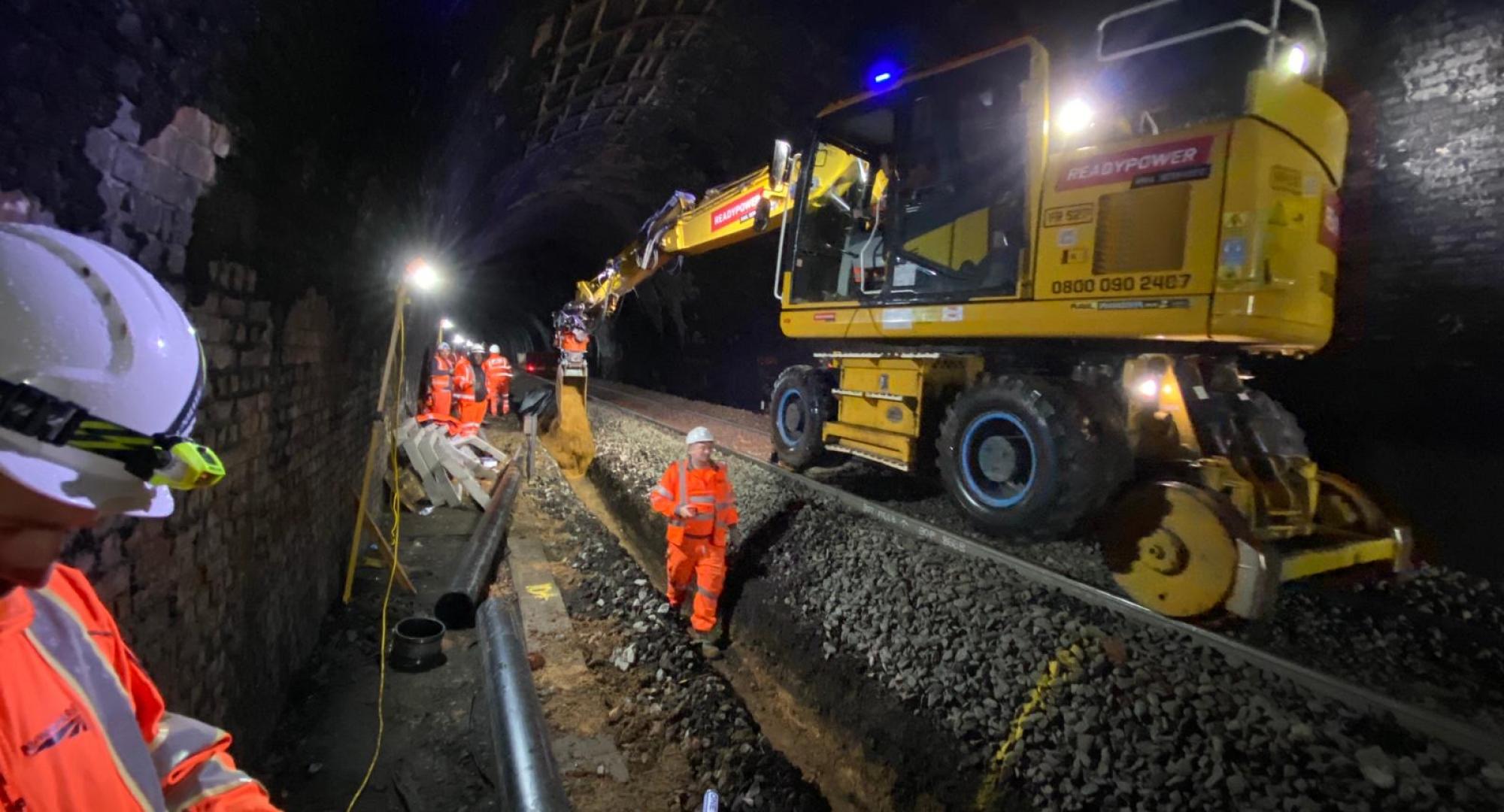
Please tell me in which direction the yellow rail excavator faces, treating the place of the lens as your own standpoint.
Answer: facing away from the viewer and to the left of the viewer

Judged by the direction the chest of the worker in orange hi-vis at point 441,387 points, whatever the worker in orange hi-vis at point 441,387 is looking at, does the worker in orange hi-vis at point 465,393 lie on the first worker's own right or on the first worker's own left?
on the first worker's own left

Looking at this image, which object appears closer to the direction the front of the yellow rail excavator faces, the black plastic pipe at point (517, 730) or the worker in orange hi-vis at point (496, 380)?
the worker in orange hi-vis

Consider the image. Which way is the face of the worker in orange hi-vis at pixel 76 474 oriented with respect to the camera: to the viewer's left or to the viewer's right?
to the viewer's right

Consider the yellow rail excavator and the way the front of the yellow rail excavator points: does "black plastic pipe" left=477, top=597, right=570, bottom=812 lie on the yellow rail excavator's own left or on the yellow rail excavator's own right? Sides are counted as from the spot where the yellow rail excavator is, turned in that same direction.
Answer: on the yellow rail excavator's own left

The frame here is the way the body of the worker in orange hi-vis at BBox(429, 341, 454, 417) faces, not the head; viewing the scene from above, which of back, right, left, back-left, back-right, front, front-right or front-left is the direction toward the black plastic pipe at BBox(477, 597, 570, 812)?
front-right

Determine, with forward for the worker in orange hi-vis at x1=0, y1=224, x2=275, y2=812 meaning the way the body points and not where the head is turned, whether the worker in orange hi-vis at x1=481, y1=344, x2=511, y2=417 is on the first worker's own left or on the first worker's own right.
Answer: on the first worker's own left

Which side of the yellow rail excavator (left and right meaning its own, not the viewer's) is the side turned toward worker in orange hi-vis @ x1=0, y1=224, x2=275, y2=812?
left

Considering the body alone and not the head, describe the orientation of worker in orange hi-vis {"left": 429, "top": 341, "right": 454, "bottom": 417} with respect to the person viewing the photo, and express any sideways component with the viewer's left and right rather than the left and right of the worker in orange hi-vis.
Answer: facing the viewer and to the right of the viewer
